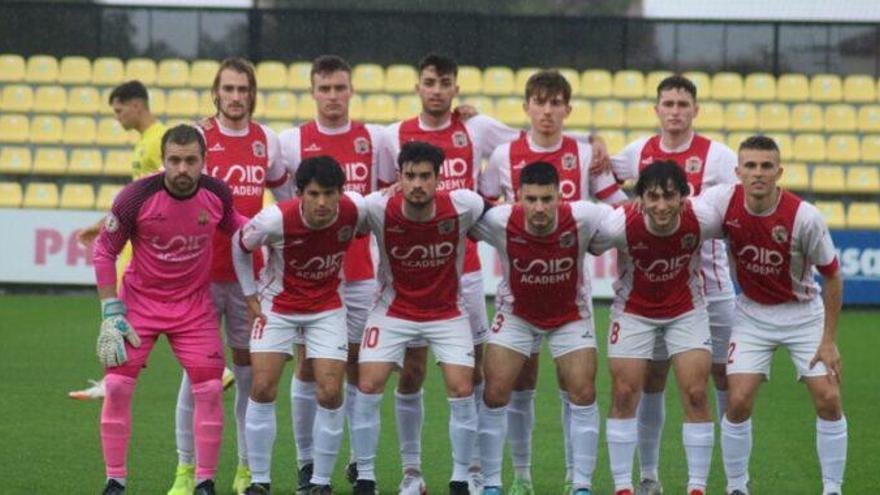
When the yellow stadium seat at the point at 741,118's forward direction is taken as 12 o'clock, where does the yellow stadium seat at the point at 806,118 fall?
the yellow stadium seat at the point at 806,118 is roughly at 8 o'clock from the yellow stadium seat at the point at 741,118.

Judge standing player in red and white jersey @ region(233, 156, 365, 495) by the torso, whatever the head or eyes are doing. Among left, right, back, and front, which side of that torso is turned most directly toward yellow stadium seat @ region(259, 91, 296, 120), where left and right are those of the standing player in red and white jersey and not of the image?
back

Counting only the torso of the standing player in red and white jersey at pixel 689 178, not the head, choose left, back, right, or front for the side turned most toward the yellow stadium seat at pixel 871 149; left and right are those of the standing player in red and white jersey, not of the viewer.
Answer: back

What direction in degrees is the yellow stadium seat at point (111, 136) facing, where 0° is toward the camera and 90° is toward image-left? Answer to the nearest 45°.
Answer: approximately 0°

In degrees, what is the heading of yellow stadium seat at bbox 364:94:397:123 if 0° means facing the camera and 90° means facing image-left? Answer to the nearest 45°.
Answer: approximately 0°

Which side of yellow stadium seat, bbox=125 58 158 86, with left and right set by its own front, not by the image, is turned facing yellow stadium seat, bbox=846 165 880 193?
left
